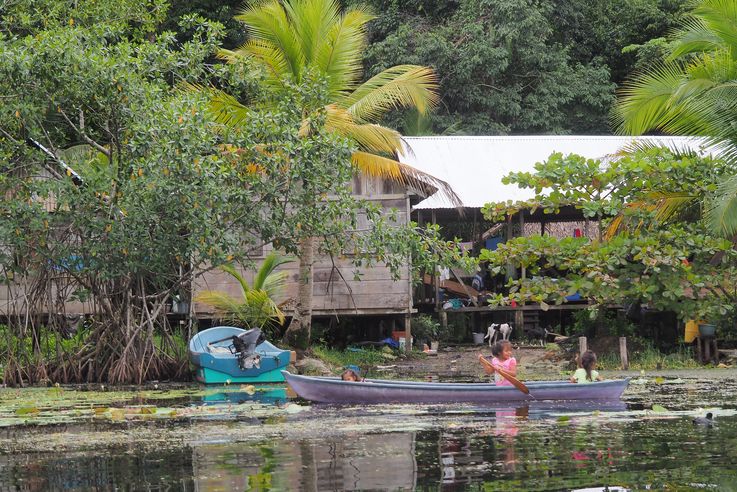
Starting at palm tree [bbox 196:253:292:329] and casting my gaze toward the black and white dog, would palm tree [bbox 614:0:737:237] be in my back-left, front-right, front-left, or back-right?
front-right

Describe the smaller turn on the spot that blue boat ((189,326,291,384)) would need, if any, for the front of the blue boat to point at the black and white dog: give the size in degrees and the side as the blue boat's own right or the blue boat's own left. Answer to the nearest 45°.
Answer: approximately 90° to the blue boat's own right

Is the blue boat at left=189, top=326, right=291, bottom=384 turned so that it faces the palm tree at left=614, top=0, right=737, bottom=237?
no

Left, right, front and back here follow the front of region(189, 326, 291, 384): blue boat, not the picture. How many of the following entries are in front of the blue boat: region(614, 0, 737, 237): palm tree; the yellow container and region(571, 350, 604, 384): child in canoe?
0

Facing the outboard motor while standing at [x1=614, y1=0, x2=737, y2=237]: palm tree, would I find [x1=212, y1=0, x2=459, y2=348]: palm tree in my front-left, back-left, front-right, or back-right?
front-right

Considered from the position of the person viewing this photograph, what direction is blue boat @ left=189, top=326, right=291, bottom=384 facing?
facing away from the viewer and to the left of the viewer

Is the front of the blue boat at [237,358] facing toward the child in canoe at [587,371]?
no

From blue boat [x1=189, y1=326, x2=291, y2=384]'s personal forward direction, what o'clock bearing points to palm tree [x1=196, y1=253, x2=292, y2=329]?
The palm tree is roughly at 2 o'clock from the blue boat.

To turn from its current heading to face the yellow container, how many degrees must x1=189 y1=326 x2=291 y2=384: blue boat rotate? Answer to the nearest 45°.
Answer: approximately 135° to its right
